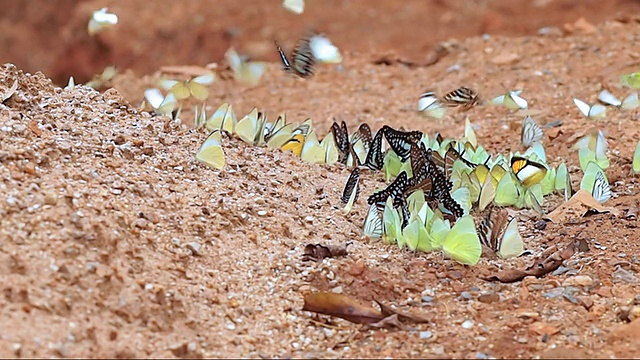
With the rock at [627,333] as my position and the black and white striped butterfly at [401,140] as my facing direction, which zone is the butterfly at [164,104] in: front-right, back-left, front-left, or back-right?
front-left

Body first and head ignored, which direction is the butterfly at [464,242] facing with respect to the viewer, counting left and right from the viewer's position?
facing to the left of the viewer

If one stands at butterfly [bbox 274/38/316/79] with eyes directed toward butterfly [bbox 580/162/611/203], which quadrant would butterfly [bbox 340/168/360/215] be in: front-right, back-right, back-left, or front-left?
front-right

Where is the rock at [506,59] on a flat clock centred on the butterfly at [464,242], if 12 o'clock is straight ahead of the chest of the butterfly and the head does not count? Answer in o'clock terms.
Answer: The rock is roughly at 3 o'clock from the butterfly.

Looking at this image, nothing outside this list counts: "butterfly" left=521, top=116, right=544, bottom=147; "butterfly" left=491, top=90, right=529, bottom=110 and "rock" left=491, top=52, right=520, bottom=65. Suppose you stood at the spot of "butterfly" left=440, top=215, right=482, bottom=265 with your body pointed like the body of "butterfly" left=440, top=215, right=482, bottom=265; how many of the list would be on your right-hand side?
3
